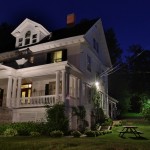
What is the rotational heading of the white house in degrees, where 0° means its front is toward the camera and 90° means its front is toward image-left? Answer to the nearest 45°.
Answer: approximately 45°
